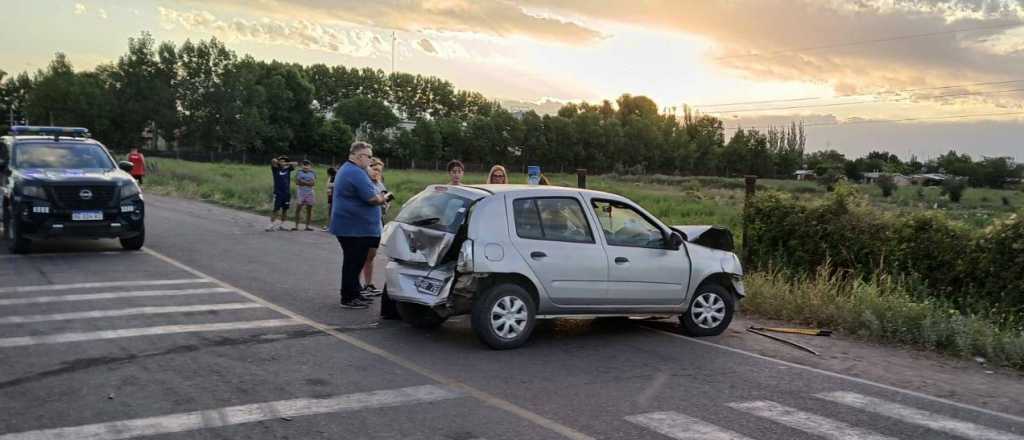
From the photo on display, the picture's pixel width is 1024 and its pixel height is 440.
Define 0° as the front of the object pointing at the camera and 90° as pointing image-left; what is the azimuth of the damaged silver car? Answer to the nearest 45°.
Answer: approximately 225°

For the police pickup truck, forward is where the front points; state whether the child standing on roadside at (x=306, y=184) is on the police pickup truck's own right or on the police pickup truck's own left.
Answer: on the police pickup truck's own left

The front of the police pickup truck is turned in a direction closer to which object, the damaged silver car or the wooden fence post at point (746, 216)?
the damaged silver car

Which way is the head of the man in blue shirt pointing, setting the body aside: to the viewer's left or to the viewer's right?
to the viewer's right

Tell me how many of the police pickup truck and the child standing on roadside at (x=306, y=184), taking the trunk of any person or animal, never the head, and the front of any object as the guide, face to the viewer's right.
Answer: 0

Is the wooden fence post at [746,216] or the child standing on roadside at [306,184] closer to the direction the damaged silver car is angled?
the wooden fence post

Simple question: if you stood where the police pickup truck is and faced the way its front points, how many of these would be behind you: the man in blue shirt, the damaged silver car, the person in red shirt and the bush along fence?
1

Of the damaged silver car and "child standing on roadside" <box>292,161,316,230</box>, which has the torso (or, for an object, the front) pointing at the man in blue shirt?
the child standing on roadside

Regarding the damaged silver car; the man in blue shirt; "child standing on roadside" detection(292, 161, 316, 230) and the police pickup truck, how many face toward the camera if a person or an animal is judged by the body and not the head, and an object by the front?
2

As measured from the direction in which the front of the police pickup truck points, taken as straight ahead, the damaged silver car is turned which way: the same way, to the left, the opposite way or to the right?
to the left

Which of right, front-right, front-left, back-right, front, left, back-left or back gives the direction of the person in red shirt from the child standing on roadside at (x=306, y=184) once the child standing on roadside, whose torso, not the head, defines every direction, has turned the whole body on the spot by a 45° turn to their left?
back

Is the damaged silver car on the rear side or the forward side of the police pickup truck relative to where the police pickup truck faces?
on the forward side

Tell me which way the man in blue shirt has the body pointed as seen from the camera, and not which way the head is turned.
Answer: to the viewer's right

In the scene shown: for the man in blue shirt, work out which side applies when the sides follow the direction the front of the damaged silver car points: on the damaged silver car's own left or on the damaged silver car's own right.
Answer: on the damaged silver car's own left

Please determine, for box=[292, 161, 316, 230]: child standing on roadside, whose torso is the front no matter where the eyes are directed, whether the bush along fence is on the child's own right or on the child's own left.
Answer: on the child's own left

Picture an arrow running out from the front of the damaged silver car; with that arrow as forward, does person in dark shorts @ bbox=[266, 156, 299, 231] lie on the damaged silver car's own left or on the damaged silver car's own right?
on the damaged silver car's own left

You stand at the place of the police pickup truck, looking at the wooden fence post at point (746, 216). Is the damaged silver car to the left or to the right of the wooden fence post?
right

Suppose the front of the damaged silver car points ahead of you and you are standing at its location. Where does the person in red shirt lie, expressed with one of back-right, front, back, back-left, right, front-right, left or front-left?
left

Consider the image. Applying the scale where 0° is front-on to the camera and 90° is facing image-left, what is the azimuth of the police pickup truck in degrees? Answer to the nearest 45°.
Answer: approximately 0°

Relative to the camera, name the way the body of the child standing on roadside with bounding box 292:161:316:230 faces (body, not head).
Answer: toward the camera

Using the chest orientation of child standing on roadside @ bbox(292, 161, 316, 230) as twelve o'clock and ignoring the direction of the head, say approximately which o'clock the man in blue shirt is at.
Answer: The man in blue shirt is roughly at 12 o'clock from the child standing on roadside.
